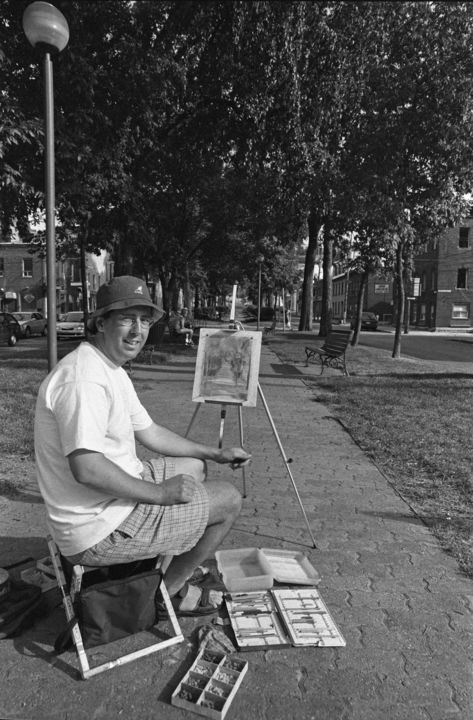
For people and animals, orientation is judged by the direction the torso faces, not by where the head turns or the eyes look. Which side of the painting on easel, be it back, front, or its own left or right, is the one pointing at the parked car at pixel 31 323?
back

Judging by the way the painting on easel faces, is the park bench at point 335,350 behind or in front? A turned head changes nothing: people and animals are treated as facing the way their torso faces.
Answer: behind

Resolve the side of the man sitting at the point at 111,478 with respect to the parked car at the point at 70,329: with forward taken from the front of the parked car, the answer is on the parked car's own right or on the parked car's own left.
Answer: on the parked car's own left

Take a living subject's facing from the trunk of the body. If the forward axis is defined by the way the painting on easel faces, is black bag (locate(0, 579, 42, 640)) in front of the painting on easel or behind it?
in front

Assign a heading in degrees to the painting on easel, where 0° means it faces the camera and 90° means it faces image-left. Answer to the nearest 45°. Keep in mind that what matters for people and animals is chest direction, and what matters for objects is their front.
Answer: approximately 0°

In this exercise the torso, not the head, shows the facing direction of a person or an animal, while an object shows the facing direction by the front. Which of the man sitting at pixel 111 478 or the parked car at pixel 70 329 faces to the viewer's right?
the man sitting

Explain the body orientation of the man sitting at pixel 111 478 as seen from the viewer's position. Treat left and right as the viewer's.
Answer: facing to the right of the viewer

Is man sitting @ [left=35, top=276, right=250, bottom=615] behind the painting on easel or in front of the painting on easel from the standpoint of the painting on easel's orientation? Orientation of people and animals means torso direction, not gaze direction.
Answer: in front

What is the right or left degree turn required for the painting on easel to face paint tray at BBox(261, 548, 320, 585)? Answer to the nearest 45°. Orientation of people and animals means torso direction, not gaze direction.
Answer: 0° — it already faces it

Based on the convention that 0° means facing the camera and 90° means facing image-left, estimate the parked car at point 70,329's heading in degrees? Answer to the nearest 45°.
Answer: approximately 45°

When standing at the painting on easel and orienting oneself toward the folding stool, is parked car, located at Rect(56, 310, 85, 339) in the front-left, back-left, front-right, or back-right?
back-right
